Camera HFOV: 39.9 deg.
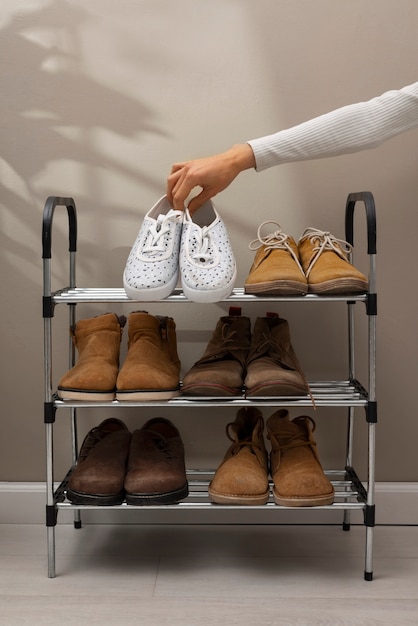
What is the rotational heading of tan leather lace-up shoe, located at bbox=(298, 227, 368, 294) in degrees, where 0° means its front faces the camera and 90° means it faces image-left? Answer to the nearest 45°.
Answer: approximately 315°

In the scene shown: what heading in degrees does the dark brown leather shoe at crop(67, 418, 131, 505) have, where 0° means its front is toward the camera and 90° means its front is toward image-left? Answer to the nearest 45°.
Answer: approximately 0°

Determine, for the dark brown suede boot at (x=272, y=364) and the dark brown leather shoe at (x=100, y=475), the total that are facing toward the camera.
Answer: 2

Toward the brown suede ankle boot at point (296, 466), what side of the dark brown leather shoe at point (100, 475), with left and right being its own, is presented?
left

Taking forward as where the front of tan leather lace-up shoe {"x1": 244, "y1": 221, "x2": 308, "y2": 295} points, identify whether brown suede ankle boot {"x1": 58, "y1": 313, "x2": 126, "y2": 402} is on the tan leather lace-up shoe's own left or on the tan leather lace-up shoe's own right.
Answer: on the tan leather lace-up shoe's own right
